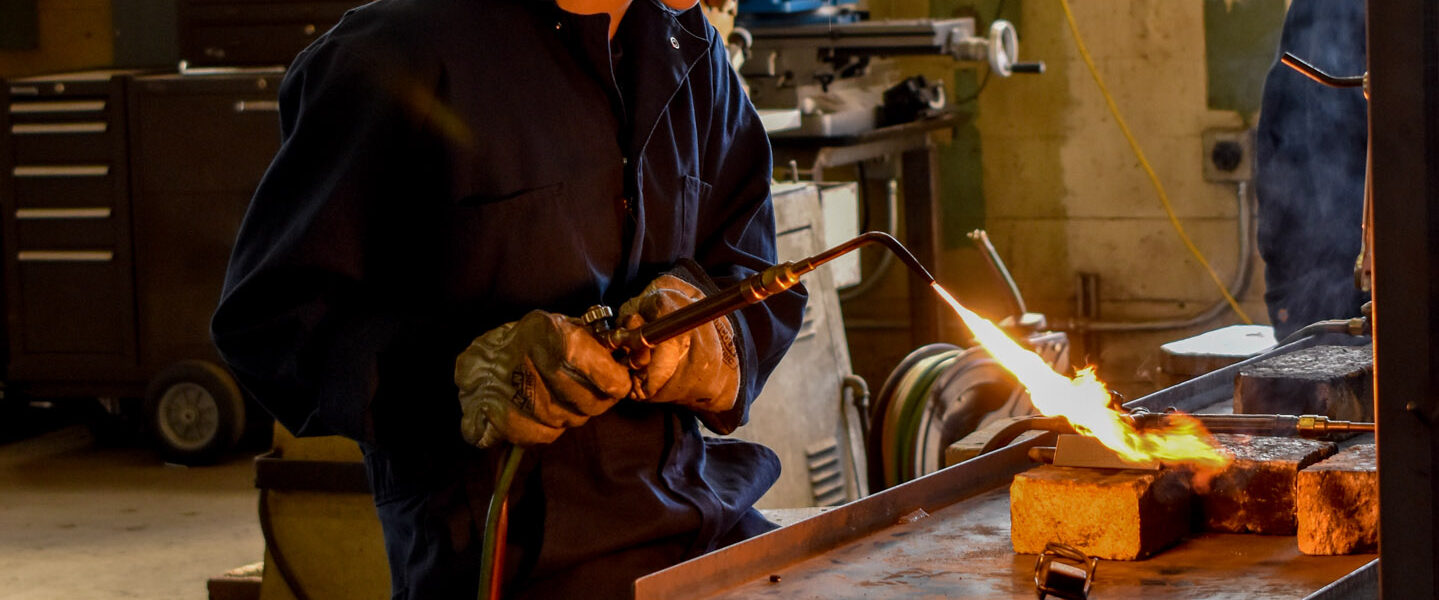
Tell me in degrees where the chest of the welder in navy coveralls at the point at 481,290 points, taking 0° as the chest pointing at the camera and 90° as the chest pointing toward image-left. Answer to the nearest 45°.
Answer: approximately 315°

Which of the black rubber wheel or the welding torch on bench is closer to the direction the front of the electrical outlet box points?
the welding torch on bench

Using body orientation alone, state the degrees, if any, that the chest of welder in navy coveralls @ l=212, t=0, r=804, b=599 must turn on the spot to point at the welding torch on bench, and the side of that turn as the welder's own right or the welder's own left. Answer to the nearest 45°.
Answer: approximately 45° to the welder's own left

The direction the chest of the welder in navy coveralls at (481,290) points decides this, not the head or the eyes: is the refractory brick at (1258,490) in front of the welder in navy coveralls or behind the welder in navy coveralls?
in front

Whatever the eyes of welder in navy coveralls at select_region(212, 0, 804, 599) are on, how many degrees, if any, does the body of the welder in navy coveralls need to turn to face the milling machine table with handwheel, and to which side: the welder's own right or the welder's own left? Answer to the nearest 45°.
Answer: approximately 135° to the welder's own left

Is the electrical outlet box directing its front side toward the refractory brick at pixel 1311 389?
yes

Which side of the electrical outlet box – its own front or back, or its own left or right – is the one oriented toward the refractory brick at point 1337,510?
front

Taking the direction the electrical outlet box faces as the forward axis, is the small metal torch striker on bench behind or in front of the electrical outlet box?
in front

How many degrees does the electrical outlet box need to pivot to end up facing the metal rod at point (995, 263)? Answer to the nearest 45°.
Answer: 0° — it already faces it
